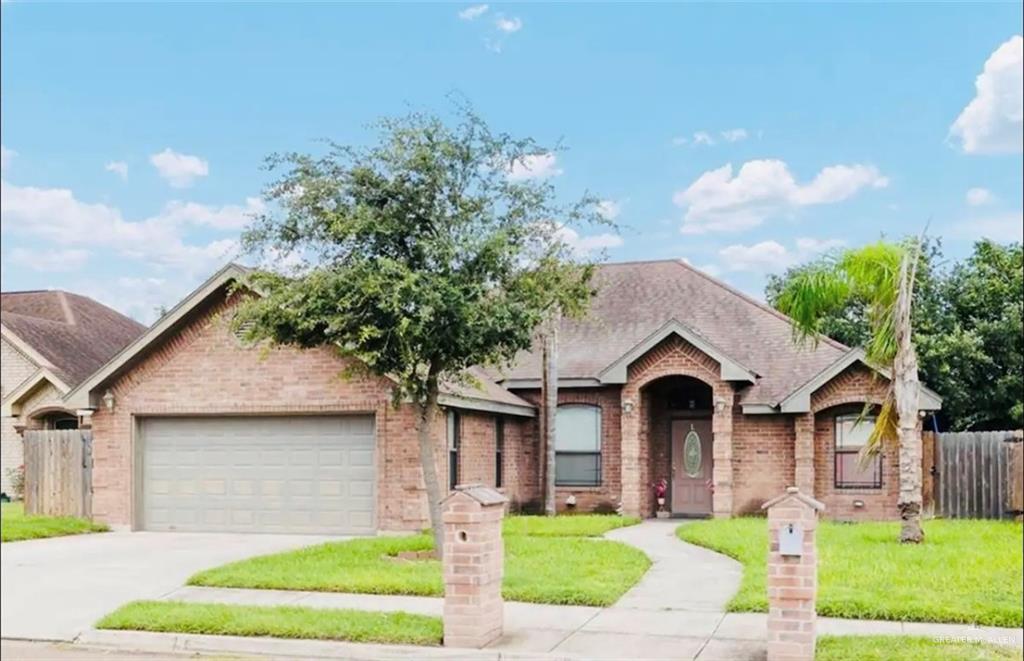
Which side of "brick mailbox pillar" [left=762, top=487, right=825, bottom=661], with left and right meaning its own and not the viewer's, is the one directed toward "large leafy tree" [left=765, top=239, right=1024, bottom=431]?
back

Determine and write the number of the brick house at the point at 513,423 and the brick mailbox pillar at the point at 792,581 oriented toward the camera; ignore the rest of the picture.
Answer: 2

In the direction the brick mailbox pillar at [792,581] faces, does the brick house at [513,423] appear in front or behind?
behind

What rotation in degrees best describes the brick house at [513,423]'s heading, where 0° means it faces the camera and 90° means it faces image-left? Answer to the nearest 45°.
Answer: approximately 0°

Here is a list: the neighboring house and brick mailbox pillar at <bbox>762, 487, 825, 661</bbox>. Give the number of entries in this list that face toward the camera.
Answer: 2

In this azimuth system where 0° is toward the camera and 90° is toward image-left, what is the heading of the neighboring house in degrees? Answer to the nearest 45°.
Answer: approximately 0°
